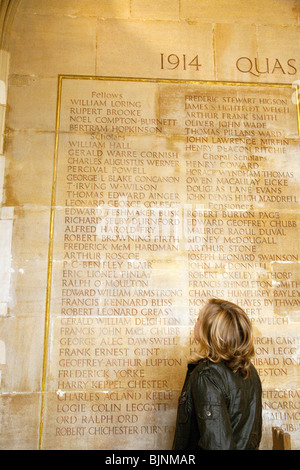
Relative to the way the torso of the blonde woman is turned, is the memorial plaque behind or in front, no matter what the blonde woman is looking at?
in front

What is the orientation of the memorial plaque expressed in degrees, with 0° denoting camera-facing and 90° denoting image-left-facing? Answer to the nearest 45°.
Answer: approximately 0°

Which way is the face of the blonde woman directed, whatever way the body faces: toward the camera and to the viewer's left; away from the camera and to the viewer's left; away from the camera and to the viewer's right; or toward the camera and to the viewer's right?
away from the camera and to the viewer's left

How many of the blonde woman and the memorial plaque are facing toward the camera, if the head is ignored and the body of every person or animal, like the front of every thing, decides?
1

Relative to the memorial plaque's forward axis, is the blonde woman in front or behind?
in front

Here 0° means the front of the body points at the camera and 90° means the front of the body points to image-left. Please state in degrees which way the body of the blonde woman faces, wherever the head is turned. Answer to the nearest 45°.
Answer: approximately 135°
